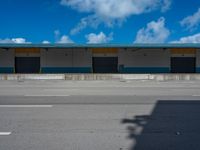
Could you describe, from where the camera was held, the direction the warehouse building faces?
facing the viewer

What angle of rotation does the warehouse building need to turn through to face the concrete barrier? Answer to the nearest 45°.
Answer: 0° — it already faces it
